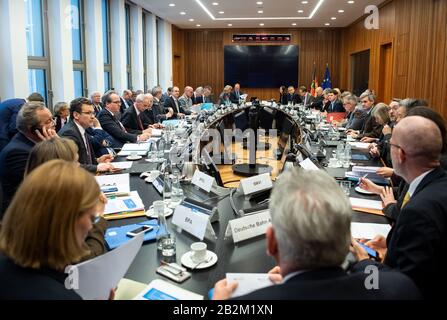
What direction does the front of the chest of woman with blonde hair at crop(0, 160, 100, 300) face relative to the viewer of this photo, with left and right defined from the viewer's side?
facing away from the viewer and to the right of the viewer

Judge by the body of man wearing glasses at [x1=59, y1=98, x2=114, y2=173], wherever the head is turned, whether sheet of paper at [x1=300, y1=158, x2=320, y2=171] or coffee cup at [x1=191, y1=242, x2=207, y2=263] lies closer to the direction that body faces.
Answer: the sheet of paper

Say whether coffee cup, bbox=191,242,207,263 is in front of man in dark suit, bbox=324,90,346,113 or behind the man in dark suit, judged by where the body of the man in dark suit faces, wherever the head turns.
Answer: in front

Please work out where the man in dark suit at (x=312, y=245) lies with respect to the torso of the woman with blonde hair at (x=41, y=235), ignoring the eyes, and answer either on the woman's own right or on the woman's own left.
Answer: on the woman's own right

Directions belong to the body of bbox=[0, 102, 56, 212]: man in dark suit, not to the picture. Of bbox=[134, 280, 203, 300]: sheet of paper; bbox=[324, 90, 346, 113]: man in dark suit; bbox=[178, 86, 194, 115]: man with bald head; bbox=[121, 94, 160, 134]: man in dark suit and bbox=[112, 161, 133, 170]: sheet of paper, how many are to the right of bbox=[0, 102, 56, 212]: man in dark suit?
1

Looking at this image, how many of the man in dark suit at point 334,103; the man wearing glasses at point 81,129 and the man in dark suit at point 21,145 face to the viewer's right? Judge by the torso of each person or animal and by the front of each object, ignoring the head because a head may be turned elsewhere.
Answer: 2

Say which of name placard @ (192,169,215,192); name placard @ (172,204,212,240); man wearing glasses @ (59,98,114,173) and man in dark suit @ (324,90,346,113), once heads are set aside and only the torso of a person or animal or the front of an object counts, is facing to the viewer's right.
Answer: the man wearing glasses

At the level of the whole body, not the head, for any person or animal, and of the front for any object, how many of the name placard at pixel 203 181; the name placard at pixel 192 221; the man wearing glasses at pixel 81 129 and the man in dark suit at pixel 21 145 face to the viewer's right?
2

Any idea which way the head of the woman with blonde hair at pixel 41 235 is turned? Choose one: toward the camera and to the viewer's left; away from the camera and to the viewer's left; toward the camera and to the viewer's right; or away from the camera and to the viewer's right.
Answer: away from the camera and to the viewer's right

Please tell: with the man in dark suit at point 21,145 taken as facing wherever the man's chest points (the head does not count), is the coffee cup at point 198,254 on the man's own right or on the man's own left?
on the man's own right

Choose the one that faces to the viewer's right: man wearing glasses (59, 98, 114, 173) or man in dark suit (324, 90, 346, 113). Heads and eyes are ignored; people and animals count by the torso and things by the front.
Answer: the man wearing glasses

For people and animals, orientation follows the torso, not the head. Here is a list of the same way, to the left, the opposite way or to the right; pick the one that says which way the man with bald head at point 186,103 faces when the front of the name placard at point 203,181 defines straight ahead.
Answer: to the left

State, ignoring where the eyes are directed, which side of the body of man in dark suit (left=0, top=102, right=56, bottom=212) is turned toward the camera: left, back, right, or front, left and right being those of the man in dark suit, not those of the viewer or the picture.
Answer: right
